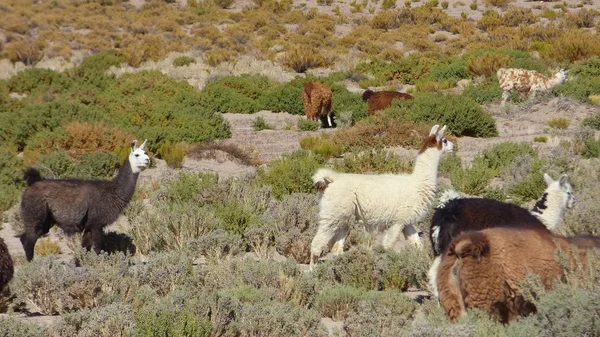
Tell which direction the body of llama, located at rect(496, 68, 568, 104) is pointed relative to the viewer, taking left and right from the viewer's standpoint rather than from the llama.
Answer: facing to the right of the viewer

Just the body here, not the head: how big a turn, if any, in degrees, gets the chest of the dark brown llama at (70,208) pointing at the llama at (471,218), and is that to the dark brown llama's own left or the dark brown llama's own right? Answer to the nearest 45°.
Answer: approximately 45° to the dark brown llama's own right

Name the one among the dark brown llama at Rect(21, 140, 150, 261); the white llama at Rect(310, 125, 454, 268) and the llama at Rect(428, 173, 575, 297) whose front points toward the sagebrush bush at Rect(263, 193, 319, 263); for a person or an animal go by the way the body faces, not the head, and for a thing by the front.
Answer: the dark brown llama

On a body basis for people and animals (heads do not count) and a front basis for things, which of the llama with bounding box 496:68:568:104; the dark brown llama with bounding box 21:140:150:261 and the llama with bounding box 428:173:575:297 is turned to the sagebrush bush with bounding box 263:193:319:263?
the dark brown llama

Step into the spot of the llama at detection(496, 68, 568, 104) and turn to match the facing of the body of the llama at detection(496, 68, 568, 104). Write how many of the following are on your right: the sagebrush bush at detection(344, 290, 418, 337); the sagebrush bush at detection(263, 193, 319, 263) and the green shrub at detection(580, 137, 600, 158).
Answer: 3

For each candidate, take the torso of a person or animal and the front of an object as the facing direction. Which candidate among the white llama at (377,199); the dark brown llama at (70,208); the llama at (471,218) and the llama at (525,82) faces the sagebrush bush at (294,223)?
the dark brown llama

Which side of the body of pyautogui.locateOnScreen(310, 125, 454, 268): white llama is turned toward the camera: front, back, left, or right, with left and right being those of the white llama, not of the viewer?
right

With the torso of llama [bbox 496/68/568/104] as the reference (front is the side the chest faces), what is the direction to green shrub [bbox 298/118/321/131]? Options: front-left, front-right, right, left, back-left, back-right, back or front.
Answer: back-right

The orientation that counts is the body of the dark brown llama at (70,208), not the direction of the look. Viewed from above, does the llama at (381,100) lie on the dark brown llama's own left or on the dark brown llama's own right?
on the dark brown llama's own left

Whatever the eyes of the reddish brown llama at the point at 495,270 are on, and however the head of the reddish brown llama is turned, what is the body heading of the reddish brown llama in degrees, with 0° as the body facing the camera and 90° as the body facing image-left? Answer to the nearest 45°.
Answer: approximately 225°

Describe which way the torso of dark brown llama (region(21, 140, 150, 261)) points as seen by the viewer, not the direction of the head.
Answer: to the viewer's right

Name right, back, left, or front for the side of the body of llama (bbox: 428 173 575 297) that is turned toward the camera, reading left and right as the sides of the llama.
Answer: right

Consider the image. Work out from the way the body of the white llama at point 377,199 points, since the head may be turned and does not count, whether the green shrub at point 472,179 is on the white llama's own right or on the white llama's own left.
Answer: on the white llama's own left

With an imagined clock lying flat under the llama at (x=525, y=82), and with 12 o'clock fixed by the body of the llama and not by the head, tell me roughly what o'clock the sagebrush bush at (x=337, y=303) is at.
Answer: The sagebrush bush is roughly at 3 o'clock from the llama.

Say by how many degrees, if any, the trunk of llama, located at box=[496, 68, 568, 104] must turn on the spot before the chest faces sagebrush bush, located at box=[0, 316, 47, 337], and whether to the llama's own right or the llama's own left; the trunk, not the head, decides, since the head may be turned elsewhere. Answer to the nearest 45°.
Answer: approximately 90° to the llama's own right

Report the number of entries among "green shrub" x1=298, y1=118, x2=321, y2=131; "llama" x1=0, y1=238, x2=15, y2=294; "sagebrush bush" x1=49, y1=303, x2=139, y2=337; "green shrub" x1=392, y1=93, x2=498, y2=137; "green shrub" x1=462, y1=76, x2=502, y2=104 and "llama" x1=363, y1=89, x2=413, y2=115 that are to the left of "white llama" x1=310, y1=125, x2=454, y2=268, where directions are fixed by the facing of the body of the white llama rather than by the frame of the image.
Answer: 4
